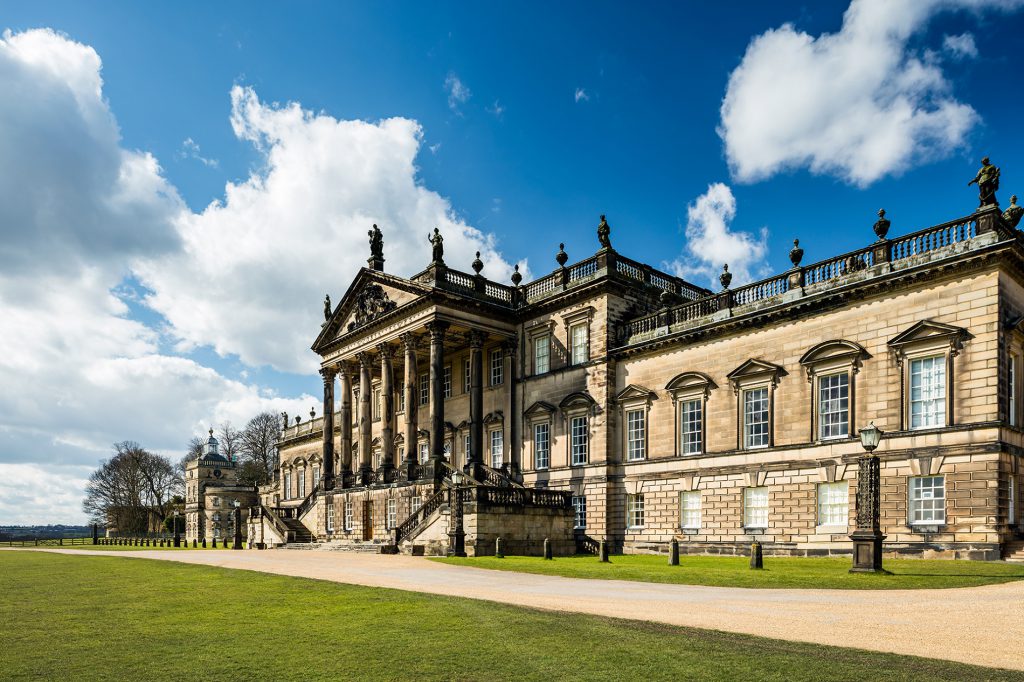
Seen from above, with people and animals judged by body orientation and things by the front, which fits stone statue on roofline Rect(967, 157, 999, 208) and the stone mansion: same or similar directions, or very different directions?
same or similar directions

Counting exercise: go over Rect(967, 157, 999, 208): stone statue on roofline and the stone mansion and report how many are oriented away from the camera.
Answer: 0

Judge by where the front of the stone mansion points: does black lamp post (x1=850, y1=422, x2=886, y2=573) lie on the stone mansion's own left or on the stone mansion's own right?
on the stone mansion's own left

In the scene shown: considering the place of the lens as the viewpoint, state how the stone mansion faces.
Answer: facing the viewer and to the left of the viewer
